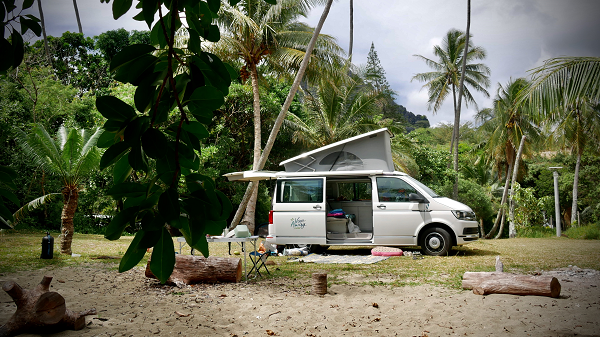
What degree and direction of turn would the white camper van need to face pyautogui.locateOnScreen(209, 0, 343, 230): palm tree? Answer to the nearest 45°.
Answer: approximately 135° to its left

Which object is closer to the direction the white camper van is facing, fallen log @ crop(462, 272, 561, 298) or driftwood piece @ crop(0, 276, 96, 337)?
the fallen log

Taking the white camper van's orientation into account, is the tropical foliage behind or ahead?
behind

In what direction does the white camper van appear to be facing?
to the viewer's right

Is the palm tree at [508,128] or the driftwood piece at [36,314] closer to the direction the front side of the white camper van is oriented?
the palm tree

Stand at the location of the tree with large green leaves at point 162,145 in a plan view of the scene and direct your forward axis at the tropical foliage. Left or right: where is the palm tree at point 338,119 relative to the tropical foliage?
right

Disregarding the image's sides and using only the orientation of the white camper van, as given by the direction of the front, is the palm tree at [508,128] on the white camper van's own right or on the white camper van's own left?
on the white camper van's own left

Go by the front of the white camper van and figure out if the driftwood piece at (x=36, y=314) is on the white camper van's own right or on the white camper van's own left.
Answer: on the white camper van's own right

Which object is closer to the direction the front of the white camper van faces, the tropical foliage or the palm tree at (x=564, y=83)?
the palm tree
